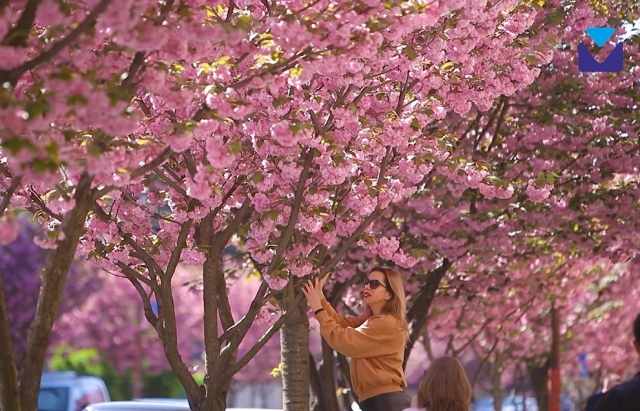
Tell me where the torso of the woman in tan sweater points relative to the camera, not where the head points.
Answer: to the viewer's left

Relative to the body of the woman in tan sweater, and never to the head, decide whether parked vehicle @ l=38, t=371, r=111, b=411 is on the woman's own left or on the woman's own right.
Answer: on the woman's own right

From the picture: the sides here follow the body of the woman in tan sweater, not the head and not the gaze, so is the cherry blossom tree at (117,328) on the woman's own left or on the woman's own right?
on the woman's own right

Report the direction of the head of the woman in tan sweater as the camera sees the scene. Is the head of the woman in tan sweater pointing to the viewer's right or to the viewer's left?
to the viewer's left

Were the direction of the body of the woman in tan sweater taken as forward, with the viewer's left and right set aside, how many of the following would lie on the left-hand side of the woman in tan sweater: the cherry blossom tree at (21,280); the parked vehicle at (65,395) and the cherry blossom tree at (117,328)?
0
